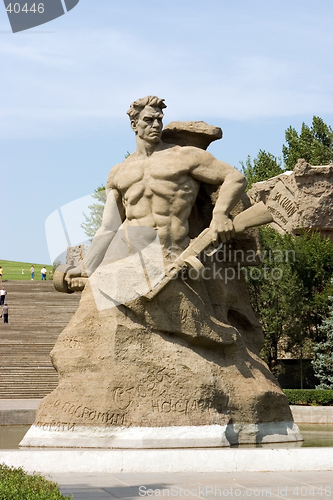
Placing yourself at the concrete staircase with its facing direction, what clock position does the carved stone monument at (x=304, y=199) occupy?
The carved stone monument is roughly at 9 o'clock from the concrete staircase.

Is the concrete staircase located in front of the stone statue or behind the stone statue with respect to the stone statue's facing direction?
behind

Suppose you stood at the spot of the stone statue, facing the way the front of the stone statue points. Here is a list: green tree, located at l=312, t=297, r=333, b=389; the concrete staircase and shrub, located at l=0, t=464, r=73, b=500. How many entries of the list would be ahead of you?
1

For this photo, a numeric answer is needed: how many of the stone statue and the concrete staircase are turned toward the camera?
2

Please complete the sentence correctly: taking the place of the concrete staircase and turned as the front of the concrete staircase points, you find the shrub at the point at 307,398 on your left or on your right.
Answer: on your left

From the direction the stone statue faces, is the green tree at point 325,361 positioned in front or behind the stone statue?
behind

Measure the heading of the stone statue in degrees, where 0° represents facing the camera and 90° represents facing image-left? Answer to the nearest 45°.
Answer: approximately 0°

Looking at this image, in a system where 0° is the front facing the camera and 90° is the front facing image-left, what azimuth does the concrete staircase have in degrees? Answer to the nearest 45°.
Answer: approximately 0°

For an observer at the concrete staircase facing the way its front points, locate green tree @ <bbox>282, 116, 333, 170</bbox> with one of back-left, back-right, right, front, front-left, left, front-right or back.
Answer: back-left

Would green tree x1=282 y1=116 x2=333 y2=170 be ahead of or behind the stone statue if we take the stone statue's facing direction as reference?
behind
